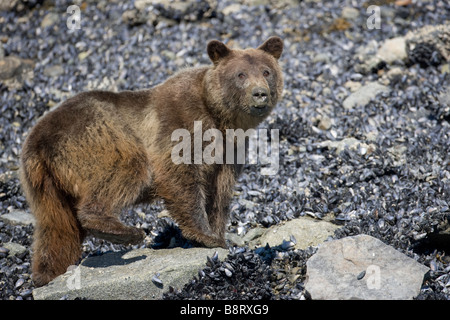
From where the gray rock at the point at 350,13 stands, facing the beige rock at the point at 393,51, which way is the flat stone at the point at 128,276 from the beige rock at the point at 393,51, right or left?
right

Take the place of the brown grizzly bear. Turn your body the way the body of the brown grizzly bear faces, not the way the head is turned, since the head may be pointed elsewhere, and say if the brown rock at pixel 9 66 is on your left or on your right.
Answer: on your left

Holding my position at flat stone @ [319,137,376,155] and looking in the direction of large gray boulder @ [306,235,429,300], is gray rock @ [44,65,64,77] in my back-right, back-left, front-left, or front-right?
back-right

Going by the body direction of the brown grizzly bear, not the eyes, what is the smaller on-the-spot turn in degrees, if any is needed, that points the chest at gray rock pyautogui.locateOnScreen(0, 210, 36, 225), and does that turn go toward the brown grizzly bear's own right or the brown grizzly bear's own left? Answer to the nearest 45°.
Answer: approximately 135° to the brown grizzly bear's own left

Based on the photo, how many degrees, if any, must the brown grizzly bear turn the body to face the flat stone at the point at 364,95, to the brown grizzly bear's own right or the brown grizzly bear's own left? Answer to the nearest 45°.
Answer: approximately 45° to the brown grizzly bear's own left

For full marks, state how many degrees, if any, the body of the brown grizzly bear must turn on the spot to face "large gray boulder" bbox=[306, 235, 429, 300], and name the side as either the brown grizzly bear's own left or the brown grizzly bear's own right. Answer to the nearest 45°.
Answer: approximately 45° to the brown grizzly bear's own right

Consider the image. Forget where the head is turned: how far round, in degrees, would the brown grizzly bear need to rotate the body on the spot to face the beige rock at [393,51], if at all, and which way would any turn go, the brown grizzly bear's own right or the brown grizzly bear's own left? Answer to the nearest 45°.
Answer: approximately 45° to the brown grizzly bear's own left

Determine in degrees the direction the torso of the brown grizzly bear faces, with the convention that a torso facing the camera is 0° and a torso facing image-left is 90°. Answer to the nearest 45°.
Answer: approximately 270°

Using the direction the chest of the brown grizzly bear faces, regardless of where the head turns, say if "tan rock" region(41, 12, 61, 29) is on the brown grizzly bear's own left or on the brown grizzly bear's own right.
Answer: on the brown grizzly bear's own left
